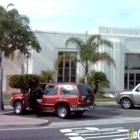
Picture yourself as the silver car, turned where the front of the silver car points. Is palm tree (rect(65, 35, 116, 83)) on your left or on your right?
on your right

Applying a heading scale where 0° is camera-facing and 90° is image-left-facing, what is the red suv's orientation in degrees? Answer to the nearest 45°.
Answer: approximately 135°

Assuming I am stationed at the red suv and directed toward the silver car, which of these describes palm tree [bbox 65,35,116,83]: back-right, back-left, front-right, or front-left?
front-left

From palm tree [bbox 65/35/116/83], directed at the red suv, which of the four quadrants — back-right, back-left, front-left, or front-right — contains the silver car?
front-left

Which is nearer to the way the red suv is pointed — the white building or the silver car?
the white building

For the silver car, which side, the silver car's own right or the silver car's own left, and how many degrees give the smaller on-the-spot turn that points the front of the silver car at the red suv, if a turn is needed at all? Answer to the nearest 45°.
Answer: approximately 45° to the silver car's own left

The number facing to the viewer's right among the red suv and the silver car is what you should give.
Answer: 0

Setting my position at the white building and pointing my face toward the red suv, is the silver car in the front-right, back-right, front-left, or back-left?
front-left

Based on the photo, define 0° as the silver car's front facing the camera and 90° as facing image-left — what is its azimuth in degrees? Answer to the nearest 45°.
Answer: approximately 90°

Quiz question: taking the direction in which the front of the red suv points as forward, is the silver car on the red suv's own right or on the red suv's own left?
on the red suv's own right

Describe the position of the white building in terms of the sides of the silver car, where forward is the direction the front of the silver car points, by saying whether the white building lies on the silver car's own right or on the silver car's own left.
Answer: on the silver car's own right
